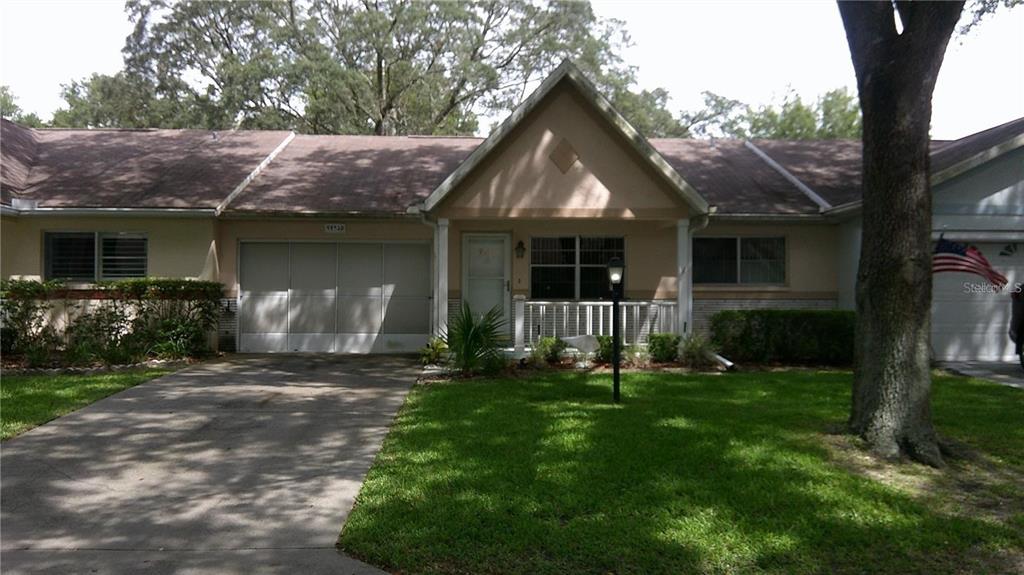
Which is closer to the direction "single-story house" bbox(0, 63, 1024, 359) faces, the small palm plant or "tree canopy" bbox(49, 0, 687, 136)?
the small palm plant

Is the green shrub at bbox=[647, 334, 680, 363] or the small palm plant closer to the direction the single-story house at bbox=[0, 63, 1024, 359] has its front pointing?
the small palm plant

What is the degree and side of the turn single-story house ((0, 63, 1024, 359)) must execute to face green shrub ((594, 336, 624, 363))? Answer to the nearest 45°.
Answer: approximately 45° to its left

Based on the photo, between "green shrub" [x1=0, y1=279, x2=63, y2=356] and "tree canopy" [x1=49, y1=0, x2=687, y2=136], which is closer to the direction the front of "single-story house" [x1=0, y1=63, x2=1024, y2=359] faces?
the green shrub

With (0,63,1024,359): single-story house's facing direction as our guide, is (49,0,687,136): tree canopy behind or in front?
behind

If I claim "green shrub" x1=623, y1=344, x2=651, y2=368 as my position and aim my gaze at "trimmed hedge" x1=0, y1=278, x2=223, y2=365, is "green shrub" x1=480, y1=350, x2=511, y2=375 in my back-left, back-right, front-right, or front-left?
front-left

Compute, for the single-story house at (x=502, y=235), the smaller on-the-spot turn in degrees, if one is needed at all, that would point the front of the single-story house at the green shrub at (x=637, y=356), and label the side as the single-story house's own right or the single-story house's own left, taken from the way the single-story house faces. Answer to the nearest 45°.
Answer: approximately 45° to the single-story house's own left

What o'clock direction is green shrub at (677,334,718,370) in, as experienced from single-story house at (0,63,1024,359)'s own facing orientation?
The green shrub is roughly at 10 o'clock from the single-story house.

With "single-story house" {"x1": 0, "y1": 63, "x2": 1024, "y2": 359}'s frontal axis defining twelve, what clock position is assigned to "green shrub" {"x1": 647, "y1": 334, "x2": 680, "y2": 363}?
The green shrub is roughly at 10 o'clock from the single-story house.

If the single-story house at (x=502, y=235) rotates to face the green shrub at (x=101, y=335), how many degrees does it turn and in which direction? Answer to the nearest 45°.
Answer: approximately 90° to its right

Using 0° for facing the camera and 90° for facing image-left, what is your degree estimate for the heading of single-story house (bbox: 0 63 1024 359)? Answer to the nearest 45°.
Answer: approximately 0°

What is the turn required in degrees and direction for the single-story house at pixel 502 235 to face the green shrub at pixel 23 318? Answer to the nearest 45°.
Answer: approximately 90° to its right

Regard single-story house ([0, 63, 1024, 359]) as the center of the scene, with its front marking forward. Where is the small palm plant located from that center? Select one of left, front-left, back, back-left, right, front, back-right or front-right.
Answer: front

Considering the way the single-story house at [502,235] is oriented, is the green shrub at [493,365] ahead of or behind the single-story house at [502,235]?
ahead

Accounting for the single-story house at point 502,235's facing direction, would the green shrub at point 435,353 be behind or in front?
in front
